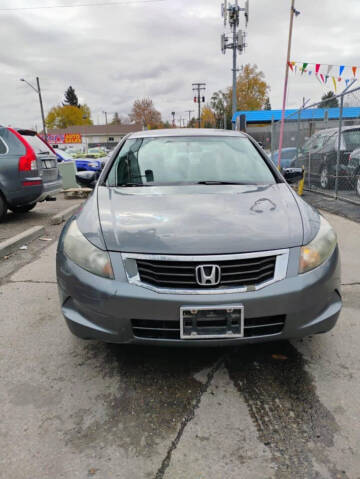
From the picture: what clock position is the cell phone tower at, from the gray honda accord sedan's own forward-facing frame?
The cell phone tower is roughly at 6 o'clock from the gray honda accord sedan.

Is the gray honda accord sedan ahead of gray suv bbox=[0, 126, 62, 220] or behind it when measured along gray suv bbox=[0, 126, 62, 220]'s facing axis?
behind

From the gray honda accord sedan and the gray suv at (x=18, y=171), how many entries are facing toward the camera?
1

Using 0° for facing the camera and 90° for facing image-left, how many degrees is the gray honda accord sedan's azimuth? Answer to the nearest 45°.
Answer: approximately 0°

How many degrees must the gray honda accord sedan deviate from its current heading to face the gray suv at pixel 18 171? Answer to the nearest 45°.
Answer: approximately 135° to its right

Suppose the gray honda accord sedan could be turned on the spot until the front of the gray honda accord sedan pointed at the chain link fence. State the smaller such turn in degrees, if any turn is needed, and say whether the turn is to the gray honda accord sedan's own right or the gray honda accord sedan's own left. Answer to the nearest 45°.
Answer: approximately 135° to the gray honda accord sedan's own left
